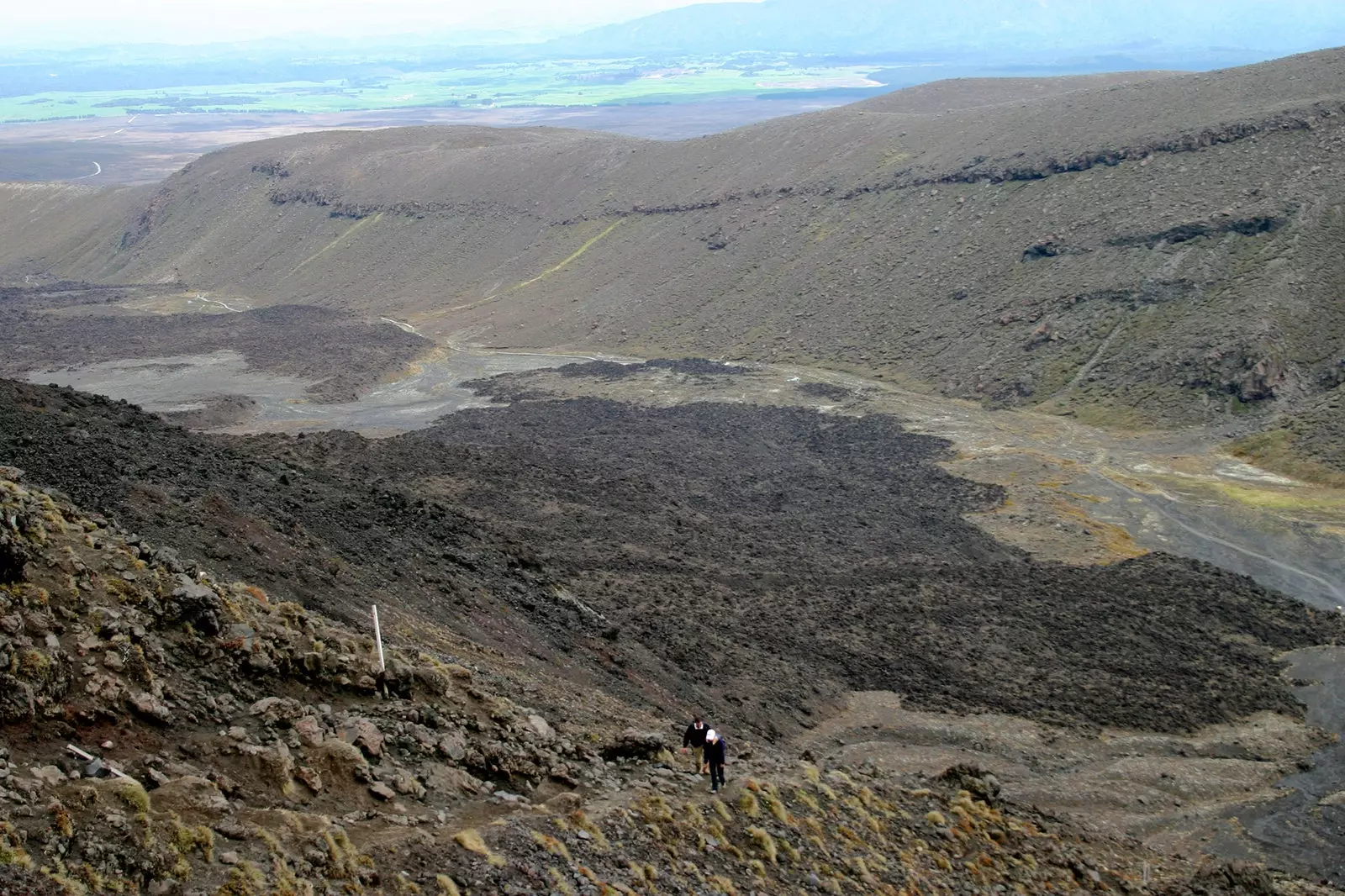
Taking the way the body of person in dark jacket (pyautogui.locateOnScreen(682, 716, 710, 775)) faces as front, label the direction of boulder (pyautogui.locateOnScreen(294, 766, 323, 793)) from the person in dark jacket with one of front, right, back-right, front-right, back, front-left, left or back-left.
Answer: front-right

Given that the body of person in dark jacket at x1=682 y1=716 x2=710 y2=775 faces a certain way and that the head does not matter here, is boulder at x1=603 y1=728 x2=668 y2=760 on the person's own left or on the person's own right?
on the person's own right

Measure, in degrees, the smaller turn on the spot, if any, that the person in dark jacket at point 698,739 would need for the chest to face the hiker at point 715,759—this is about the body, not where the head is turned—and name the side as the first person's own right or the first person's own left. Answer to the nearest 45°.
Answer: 0° — they already face them

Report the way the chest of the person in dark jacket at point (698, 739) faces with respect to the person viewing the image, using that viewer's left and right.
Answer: facing the viewer

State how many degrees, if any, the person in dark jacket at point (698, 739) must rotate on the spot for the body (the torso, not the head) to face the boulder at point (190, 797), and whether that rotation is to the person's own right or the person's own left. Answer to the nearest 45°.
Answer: approximately 45° to the person's own right

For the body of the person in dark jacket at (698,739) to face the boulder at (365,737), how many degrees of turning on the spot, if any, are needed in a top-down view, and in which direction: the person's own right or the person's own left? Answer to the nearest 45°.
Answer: approximately 45° to the person's own right

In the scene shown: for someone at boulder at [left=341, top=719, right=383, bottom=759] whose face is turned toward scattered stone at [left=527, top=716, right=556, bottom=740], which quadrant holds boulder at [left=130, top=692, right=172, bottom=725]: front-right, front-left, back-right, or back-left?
back-left

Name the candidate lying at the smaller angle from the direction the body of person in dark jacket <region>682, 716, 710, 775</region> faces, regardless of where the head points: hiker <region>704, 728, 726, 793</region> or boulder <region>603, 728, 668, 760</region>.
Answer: the hiker

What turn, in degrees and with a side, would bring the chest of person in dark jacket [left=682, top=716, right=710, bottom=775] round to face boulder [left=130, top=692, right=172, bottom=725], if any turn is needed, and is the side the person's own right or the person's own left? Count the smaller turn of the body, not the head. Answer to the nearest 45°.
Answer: approximately 45° to the person's own right

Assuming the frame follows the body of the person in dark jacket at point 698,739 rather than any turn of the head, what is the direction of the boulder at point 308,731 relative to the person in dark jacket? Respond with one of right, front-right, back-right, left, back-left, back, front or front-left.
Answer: front-right

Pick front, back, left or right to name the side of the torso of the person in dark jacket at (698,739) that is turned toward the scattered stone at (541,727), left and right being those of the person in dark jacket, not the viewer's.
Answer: right
